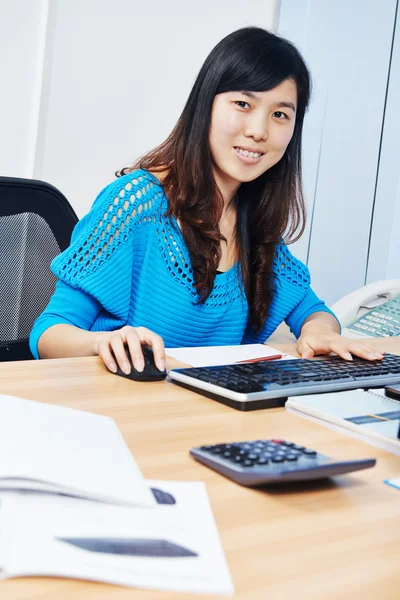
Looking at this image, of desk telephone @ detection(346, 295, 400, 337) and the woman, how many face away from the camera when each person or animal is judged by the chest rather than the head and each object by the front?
0

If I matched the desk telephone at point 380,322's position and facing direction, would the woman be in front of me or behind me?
in front

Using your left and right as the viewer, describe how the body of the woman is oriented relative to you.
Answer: facing the viewer and to the right of the viewer

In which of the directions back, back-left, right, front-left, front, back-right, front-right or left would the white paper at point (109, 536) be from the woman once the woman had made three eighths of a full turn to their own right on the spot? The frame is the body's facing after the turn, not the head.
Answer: left

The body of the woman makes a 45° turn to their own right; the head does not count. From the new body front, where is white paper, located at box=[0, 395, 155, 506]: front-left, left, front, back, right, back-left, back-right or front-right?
front

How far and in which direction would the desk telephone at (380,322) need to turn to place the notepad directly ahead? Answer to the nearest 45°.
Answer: approximately 45° to its left

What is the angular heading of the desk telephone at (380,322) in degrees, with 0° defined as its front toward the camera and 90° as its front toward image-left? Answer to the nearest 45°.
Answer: approximately 45°
